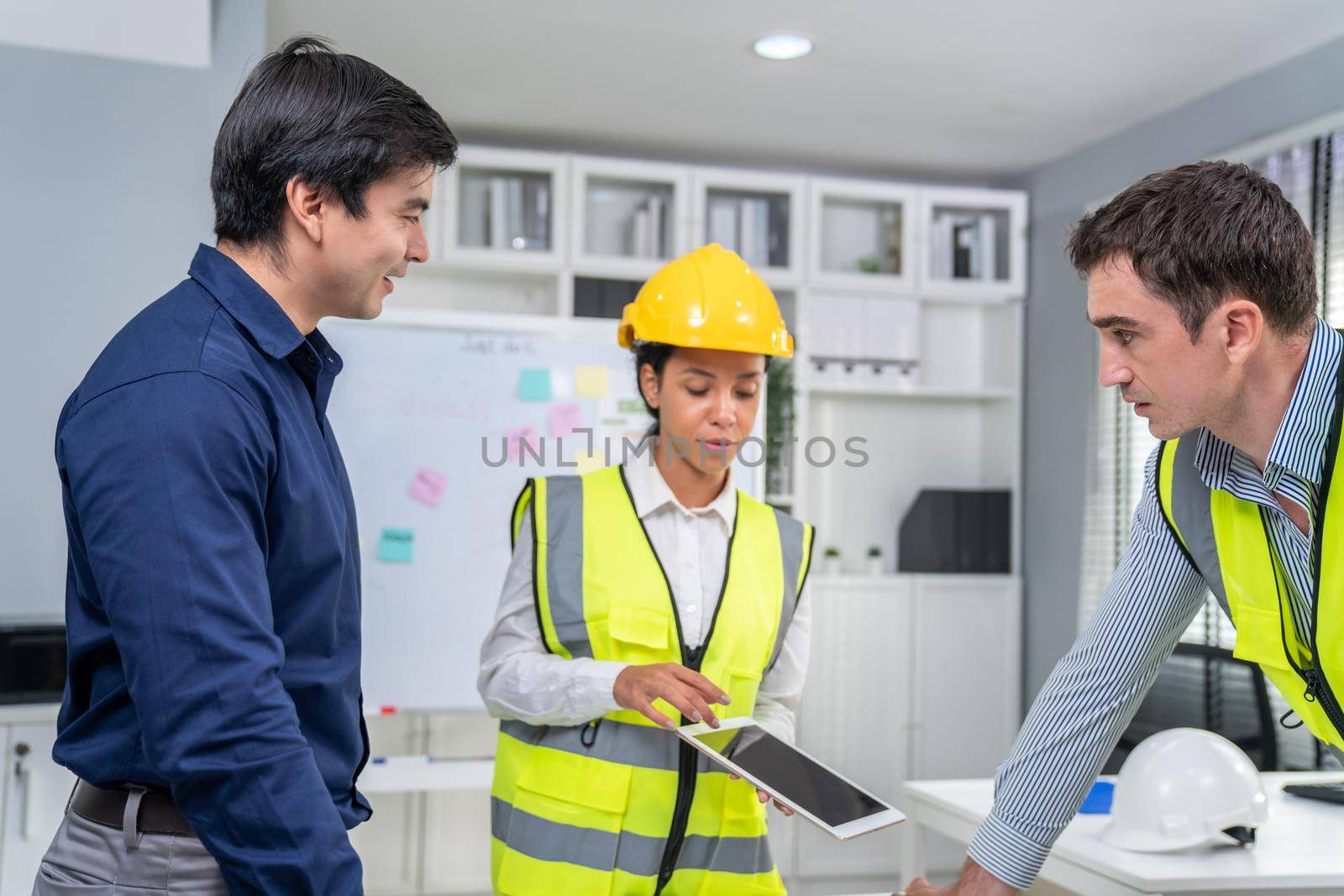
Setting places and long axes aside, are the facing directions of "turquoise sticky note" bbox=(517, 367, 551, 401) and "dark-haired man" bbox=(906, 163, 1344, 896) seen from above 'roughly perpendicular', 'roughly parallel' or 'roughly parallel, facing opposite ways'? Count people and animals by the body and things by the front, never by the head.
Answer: roughly perpendicular

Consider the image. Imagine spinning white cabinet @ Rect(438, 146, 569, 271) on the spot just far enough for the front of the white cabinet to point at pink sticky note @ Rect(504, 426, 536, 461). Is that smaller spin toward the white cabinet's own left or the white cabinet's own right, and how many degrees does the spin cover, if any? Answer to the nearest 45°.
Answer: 0° — it already faces it

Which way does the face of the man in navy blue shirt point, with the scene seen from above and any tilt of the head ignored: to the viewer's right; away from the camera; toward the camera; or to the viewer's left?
to the viewer's right

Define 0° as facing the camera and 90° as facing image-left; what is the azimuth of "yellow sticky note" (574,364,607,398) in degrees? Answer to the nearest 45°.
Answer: approximately 0°

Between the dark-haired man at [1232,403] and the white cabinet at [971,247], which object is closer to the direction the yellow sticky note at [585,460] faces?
the dark-haired man

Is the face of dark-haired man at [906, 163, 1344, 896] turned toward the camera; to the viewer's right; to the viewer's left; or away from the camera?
to the viewer's left

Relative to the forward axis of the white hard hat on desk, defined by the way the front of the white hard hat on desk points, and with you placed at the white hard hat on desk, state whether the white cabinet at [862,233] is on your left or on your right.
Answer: on your right

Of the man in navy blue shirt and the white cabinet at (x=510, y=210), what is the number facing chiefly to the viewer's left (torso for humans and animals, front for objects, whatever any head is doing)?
0

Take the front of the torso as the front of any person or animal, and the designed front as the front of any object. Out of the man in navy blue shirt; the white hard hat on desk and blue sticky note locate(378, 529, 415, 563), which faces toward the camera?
the blue sticky note

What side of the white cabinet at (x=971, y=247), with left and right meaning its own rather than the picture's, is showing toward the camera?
front

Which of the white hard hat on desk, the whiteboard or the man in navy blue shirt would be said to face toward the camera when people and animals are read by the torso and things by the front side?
the whiteboard

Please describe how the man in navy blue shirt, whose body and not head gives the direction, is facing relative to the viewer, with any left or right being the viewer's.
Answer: facing to the right of the viewer
